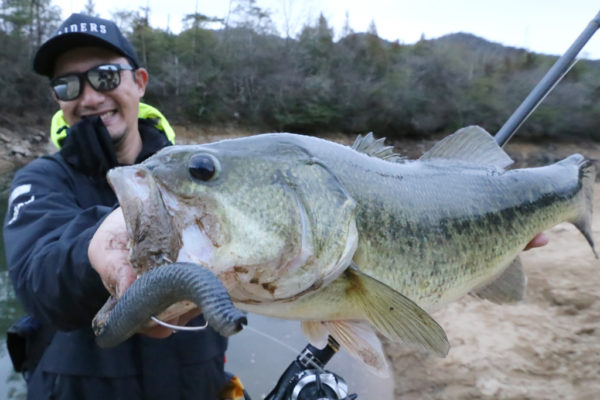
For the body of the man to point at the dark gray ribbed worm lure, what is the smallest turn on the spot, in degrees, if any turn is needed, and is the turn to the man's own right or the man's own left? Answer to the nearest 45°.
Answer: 0° — they already face it

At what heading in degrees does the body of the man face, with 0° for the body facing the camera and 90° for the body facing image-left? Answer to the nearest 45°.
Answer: approximately 0°
